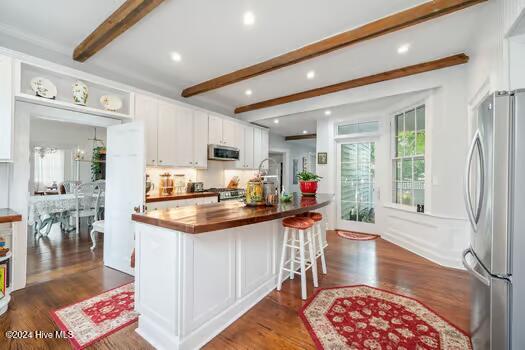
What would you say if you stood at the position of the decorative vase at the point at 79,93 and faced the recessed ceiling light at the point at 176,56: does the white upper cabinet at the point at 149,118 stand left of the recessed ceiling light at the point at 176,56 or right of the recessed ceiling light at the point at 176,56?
left

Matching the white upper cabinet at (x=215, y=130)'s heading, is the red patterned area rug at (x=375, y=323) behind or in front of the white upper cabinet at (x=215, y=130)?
in front

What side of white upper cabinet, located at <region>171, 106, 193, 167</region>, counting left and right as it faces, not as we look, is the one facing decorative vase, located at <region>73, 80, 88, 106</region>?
right

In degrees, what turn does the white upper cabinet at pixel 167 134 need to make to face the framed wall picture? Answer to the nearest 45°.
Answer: approximately 45° to its left

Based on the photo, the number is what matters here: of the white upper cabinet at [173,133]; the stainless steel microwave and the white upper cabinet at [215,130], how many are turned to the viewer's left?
0

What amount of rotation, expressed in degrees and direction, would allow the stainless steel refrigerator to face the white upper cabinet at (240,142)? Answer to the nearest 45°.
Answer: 0° — it already faces it

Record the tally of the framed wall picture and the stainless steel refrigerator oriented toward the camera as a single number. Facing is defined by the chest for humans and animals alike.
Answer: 1

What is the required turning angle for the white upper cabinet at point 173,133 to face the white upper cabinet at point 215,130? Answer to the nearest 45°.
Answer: approximately 90° to its left

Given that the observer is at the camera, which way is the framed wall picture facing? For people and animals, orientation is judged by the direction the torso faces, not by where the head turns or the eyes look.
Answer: facing the viewer

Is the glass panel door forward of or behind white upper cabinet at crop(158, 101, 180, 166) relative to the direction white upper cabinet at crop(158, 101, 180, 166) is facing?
forward

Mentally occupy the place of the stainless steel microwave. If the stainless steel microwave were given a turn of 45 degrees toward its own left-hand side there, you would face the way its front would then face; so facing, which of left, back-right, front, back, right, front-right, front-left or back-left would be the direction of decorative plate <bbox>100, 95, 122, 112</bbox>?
back-right

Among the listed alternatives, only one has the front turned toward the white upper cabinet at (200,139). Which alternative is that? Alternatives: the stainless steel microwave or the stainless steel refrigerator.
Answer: the stainless steel refrigerator

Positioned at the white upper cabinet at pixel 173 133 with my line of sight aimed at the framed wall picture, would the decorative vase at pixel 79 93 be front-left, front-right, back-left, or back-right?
back-right

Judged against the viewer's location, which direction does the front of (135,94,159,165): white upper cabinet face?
facing the viewer and to the right of the viewer
